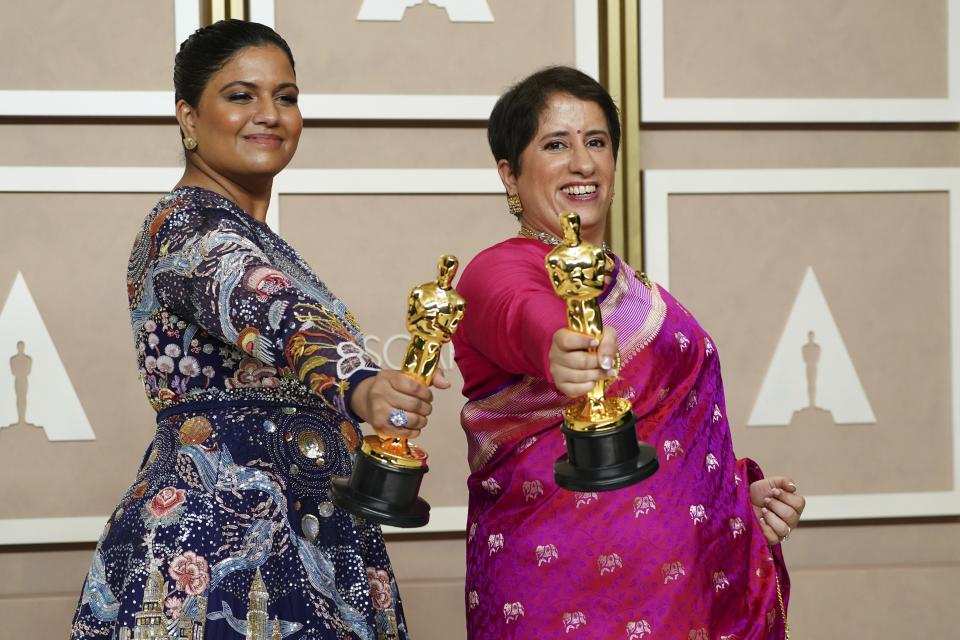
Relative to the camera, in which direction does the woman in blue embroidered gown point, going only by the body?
to the viewer's right
